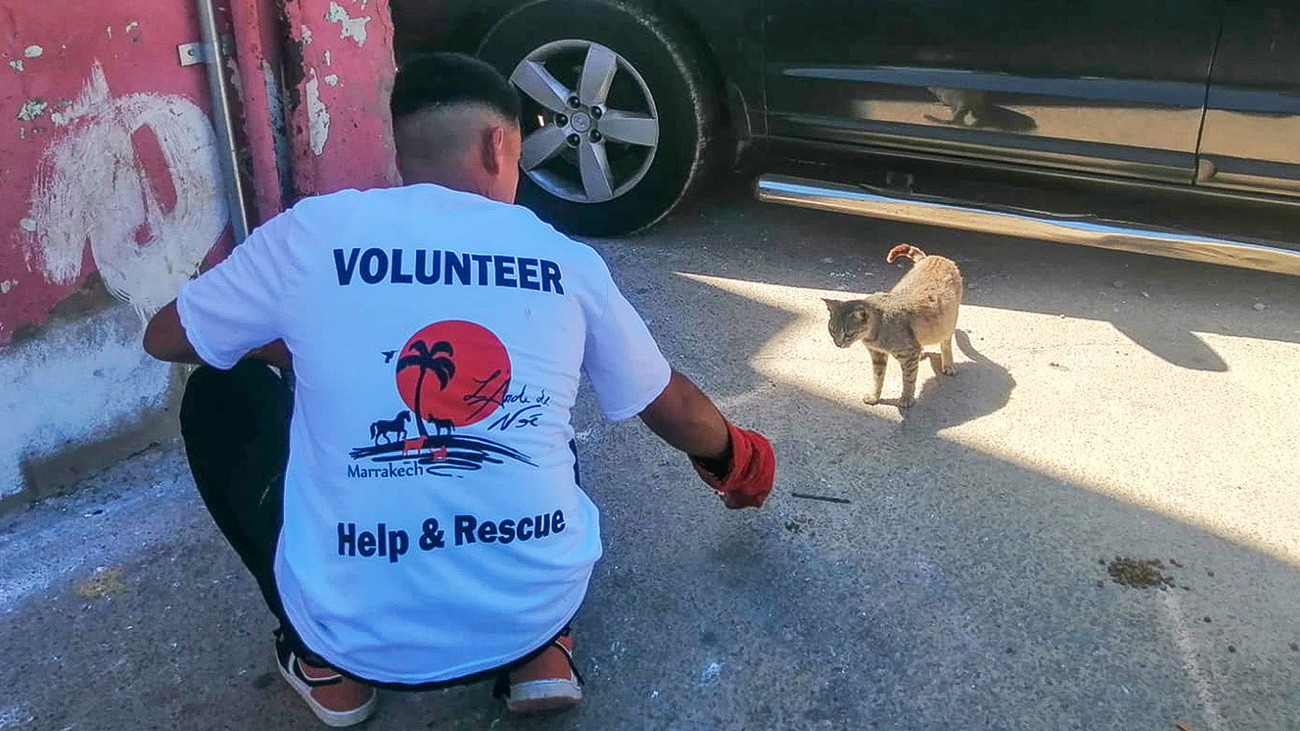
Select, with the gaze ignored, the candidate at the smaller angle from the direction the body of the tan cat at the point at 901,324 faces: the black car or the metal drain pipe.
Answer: the metal drain pipe

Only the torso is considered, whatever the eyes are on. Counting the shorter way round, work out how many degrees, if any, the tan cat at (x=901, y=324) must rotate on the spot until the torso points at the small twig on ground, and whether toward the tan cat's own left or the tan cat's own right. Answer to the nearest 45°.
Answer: approximately 45° to the tan cat's own left

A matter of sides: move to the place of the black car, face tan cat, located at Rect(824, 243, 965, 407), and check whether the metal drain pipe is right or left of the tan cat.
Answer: right

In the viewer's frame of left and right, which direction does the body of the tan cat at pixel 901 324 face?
facing the viewer and to the left of the viewer

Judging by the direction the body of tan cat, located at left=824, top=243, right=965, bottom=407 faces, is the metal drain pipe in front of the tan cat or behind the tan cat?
in front
